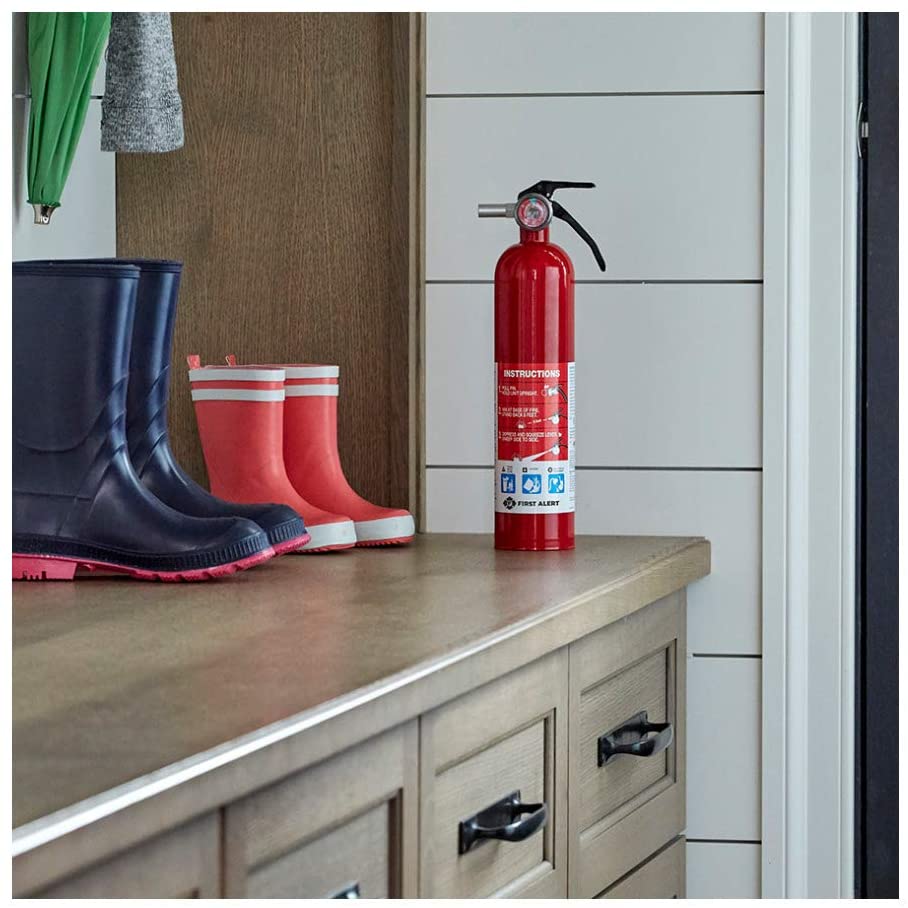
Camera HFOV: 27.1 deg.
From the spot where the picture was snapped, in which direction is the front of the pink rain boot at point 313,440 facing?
facing to the right of the viewer

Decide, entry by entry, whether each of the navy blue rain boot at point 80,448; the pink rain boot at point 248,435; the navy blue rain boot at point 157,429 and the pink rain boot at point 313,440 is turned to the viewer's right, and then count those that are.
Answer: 4

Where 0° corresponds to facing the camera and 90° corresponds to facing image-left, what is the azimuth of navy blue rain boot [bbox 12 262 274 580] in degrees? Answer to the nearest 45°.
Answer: approximately 270°

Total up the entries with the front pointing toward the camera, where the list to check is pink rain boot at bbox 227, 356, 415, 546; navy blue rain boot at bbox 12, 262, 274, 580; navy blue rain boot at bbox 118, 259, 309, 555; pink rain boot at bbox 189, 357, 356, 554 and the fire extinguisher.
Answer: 1

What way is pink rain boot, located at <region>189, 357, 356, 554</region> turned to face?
to the viewer's right

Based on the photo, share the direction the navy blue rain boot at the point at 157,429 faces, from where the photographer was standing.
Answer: facing to the right of the viewer

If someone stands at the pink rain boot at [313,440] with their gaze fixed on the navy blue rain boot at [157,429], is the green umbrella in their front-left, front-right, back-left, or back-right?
front-right

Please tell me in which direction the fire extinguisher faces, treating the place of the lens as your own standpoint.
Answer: facing the viewer
